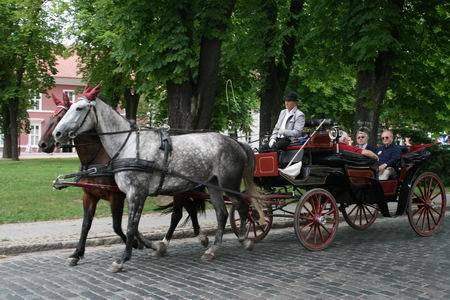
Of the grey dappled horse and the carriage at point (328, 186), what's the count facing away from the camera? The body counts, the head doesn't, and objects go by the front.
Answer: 0

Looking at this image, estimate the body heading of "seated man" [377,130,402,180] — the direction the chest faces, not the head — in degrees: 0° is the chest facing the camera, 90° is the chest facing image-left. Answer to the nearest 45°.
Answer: approximately 45°

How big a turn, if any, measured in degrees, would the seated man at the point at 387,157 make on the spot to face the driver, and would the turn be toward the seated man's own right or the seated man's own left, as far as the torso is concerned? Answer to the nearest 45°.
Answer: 0° — they already face them

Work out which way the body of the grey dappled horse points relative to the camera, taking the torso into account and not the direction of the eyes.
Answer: to the viewer's left

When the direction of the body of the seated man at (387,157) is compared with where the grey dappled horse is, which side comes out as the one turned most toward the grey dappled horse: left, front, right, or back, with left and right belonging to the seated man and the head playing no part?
front

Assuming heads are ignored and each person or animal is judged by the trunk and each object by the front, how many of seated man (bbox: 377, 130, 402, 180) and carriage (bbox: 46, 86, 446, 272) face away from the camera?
0

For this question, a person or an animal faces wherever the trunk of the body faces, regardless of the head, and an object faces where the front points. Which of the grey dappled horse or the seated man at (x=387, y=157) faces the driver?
the seated man

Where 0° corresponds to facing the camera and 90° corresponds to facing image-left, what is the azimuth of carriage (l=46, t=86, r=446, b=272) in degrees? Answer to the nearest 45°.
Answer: approximately 45°

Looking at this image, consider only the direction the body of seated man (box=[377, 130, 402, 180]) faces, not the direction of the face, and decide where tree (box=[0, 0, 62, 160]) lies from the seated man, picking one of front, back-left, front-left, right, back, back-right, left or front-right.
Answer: right
